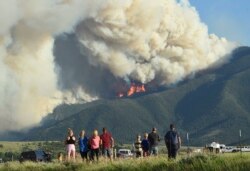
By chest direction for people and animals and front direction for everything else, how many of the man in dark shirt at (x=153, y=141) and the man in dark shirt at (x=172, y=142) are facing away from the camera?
2

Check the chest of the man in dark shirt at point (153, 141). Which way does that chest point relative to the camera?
away from the camera

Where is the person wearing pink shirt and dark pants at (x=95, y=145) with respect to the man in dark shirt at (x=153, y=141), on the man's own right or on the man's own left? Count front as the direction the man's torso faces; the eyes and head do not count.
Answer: on the man's own left

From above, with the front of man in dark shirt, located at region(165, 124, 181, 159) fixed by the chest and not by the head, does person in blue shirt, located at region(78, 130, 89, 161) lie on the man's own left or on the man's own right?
on the man's own left

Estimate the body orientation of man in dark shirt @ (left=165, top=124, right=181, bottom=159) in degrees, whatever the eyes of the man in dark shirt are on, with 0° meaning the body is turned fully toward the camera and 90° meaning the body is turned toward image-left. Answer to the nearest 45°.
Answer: approximately 180°

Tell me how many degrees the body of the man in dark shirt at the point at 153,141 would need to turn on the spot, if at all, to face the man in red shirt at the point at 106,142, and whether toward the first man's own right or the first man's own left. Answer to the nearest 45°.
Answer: approximately 90° to the first man's own left

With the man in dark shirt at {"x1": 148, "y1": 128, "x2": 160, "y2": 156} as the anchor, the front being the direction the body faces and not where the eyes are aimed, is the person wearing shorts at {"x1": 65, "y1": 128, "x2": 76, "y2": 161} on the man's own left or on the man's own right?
on the man's own left

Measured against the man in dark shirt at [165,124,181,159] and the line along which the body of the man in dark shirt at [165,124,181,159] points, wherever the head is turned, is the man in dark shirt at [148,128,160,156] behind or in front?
in front

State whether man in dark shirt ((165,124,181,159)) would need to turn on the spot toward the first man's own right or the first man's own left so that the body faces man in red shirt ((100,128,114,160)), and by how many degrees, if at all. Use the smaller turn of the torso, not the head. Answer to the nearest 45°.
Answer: approximately 45° to the first man's own left

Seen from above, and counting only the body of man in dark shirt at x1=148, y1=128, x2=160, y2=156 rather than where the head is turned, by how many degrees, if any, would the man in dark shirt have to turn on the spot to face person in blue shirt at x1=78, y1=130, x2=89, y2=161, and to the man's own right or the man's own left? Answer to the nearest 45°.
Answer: approximately 90° to the man's own left
